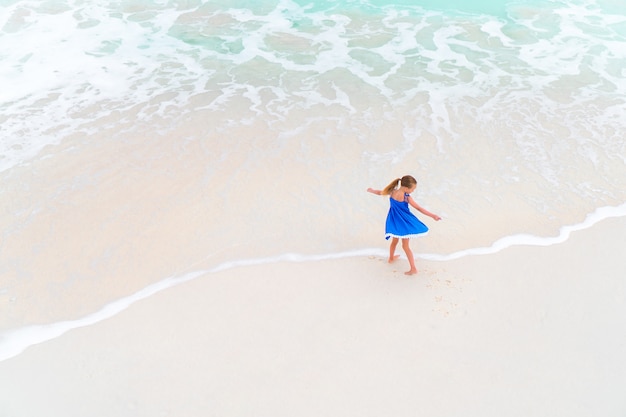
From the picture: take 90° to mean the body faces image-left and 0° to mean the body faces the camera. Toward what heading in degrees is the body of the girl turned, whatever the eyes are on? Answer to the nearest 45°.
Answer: approximately 225°
